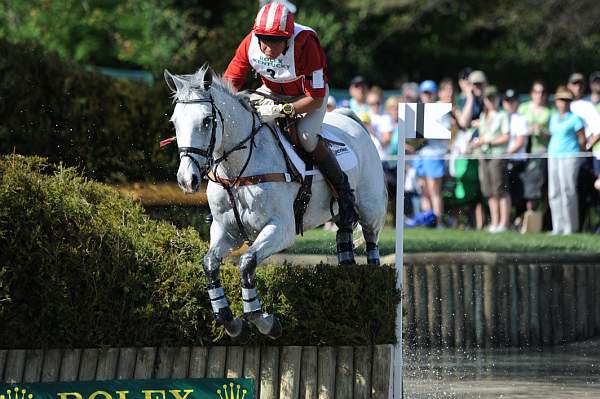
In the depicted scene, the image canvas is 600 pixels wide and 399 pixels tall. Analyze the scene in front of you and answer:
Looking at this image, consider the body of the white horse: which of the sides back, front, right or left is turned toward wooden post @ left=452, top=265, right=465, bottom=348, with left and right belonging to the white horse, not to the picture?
back

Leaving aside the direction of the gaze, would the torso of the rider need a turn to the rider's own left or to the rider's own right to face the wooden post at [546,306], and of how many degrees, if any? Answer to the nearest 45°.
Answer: approximately 180°

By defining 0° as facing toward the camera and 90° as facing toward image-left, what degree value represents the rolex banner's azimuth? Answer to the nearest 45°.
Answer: approximately 0°

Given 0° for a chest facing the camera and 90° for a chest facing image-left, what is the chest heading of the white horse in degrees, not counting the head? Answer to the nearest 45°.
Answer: approximately 45°

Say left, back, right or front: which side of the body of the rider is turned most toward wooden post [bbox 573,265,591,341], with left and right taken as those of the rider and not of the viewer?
back

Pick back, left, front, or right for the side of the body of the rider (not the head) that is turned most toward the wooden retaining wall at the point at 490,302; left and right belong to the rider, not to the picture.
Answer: back

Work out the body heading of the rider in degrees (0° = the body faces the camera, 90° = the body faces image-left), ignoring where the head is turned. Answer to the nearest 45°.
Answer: approximately 45°

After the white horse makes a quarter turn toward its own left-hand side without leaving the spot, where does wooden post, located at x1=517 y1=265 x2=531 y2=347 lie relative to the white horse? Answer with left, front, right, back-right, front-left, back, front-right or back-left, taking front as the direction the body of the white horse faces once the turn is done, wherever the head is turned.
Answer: left

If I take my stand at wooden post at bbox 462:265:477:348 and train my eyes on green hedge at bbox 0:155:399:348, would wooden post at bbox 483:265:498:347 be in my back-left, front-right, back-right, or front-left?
back-left

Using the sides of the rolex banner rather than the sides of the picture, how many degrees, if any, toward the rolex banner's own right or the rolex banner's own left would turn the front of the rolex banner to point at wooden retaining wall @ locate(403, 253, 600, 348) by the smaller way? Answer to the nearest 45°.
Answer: approximately 135° to the rolex banner's own left
